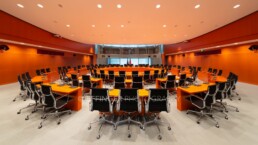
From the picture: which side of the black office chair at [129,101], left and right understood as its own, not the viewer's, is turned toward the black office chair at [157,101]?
right

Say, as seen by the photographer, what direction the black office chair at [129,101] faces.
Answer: facing away from the viewer

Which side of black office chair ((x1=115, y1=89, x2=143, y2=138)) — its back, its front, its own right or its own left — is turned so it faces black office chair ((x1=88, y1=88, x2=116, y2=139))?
left

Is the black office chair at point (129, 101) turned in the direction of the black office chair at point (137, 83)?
yes

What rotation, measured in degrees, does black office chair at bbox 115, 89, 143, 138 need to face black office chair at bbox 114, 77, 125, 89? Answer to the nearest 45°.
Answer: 0° — it already faces it
